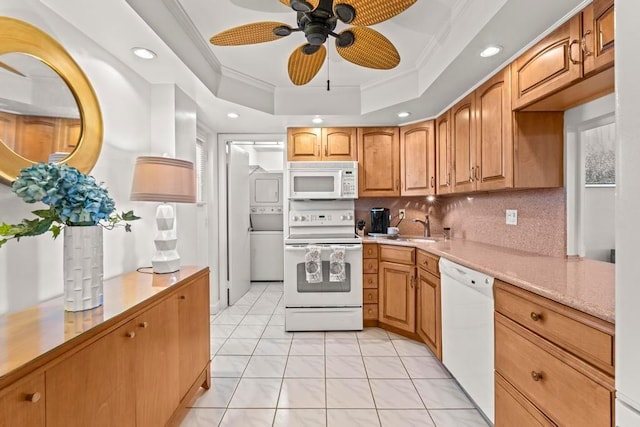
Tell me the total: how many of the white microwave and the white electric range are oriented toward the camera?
2

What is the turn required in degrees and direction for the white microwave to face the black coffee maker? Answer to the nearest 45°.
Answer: approximately 90° to its left

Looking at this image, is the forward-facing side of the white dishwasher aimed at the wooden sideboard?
yes

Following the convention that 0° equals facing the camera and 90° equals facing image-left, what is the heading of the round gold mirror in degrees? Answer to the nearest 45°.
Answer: approximately 315°

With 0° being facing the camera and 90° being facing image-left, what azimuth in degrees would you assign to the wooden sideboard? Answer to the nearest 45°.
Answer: approximately 315°

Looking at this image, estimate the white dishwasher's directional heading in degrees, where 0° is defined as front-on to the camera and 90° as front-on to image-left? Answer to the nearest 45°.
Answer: approximately 45°

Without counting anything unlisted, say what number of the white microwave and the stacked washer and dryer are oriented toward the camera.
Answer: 2

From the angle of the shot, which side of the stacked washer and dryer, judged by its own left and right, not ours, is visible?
front

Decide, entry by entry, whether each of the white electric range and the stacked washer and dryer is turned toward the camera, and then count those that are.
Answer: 2

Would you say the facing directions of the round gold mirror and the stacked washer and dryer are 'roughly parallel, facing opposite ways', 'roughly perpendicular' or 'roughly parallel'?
roughly perpendicular

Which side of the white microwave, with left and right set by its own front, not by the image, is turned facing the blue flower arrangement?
front

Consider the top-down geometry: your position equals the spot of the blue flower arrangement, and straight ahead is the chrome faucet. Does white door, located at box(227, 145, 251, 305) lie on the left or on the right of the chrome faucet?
left

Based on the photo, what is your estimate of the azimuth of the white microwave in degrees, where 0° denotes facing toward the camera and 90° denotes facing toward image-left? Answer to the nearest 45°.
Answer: approximately 0°

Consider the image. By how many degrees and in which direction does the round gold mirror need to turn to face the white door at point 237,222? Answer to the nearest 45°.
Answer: approximately 90° to its left
